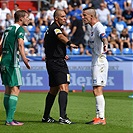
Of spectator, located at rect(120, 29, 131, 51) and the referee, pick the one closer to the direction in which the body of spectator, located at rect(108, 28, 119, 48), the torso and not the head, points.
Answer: the referee

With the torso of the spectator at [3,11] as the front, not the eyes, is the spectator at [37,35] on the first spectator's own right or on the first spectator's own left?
on the first spectator's own left

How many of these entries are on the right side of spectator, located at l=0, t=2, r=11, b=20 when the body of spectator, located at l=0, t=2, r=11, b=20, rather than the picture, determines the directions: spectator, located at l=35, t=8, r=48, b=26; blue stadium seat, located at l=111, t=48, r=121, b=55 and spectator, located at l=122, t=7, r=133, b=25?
0

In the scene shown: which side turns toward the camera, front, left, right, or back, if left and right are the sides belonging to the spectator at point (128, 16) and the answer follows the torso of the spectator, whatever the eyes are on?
front

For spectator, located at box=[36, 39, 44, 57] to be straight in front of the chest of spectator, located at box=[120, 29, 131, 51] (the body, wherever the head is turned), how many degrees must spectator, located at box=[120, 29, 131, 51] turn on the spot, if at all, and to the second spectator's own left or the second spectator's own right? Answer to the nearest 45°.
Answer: approximately 90° to the second spectator's own right

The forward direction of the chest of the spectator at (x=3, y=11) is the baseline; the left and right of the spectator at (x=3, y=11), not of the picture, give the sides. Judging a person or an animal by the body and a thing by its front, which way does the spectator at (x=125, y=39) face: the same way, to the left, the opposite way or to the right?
the same way

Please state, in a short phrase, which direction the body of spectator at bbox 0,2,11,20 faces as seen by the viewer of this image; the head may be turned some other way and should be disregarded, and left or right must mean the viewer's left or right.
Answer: facing the viewer

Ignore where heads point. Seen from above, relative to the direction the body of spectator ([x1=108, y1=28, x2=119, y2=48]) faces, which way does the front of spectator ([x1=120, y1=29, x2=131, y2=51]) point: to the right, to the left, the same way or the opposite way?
the same way
